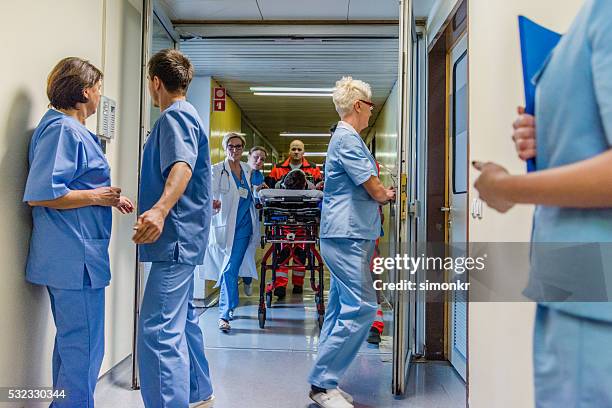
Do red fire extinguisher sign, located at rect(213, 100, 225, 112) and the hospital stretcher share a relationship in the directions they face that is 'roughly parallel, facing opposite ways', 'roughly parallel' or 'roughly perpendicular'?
roughly parallel

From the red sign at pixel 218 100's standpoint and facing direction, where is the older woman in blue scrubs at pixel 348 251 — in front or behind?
in front

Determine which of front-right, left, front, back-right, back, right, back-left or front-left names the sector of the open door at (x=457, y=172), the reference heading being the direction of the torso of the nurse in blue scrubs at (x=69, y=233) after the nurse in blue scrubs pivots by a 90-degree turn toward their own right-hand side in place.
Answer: left

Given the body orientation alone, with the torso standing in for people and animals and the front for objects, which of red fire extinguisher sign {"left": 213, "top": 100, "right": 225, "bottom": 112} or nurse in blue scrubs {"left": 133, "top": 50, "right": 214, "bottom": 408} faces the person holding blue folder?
the red fire extinguisher sign

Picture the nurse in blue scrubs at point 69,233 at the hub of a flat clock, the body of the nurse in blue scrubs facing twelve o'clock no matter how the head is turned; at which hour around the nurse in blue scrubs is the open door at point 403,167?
The open door is roughly at 12 o'clock from the nurse in blue scrubs.

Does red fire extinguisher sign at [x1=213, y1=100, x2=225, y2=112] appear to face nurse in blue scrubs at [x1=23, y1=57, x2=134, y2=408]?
yes

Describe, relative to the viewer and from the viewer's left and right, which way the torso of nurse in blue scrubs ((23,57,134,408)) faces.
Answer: facing to the right of the viewer

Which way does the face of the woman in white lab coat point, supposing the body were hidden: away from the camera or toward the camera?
toward the camera

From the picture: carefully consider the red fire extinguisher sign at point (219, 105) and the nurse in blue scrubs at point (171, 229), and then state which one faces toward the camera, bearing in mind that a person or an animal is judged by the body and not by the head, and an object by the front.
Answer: the red fire extinguisher sign

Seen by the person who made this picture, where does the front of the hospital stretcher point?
facing the viewer

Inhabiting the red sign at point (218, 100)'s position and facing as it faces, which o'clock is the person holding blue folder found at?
The person holding blue folder is roughly at 12 o'clock from the red sign.

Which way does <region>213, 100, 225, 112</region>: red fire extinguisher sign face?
toward the camera

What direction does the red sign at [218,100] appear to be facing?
toward the camera

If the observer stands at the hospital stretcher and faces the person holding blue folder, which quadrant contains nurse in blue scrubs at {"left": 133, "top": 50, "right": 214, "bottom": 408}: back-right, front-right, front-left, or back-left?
front-right
